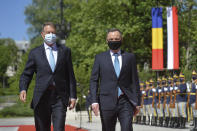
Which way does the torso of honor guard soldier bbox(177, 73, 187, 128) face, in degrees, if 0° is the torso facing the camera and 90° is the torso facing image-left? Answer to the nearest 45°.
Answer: approximately 45°

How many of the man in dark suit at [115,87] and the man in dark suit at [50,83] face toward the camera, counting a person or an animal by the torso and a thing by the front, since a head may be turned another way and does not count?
2

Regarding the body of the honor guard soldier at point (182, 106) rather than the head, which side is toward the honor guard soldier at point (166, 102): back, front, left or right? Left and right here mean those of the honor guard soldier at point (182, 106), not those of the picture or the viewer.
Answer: right

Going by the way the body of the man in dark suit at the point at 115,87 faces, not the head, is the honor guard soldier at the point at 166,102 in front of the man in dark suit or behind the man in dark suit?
behind

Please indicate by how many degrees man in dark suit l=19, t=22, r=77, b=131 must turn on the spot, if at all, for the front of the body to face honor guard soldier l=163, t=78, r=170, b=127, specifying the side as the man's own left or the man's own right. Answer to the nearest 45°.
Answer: approximately 135° to the man's own left

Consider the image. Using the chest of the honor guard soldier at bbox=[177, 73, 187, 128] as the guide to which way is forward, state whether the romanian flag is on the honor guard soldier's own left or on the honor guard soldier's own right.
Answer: on the honor guard soldier's own right
